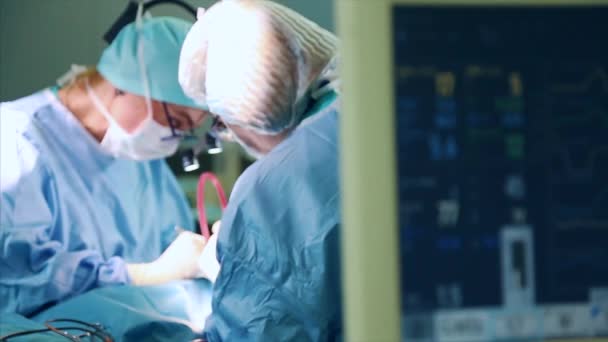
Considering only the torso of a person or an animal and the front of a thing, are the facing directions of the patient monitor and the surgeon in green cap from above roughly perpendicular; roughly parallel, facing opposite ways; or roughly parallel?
roughly perpendicular

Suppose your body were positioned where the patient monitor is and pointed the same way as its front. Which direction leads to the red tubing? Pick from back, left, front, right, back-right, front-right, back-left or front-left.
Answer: back-right

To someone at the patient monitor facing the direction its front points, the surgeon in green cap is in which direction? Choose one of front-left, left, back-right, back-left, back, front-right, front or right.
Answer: back-right

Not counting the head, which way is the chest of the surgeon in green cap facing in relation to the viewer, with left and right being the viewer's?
facing the viewer and to the right of the viewer

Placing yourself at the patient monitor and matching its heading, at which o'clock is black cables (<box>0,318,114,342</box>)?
The black cables is roughly at 4 o'clock from the patient monitor.

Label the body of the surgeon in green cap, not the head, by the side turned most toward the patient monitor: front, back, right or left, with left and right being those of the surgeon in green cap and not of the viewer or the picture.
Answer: front

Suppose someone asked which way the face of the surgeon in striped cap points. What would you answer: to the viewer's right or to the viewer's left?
to the viewer's left

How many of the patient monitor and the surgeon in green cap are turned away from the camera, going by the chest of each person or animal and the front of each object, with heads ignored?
0

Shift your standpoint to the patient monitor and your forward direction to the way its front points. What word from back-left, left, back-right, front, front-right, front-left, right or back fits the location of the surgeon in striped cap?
back-right
